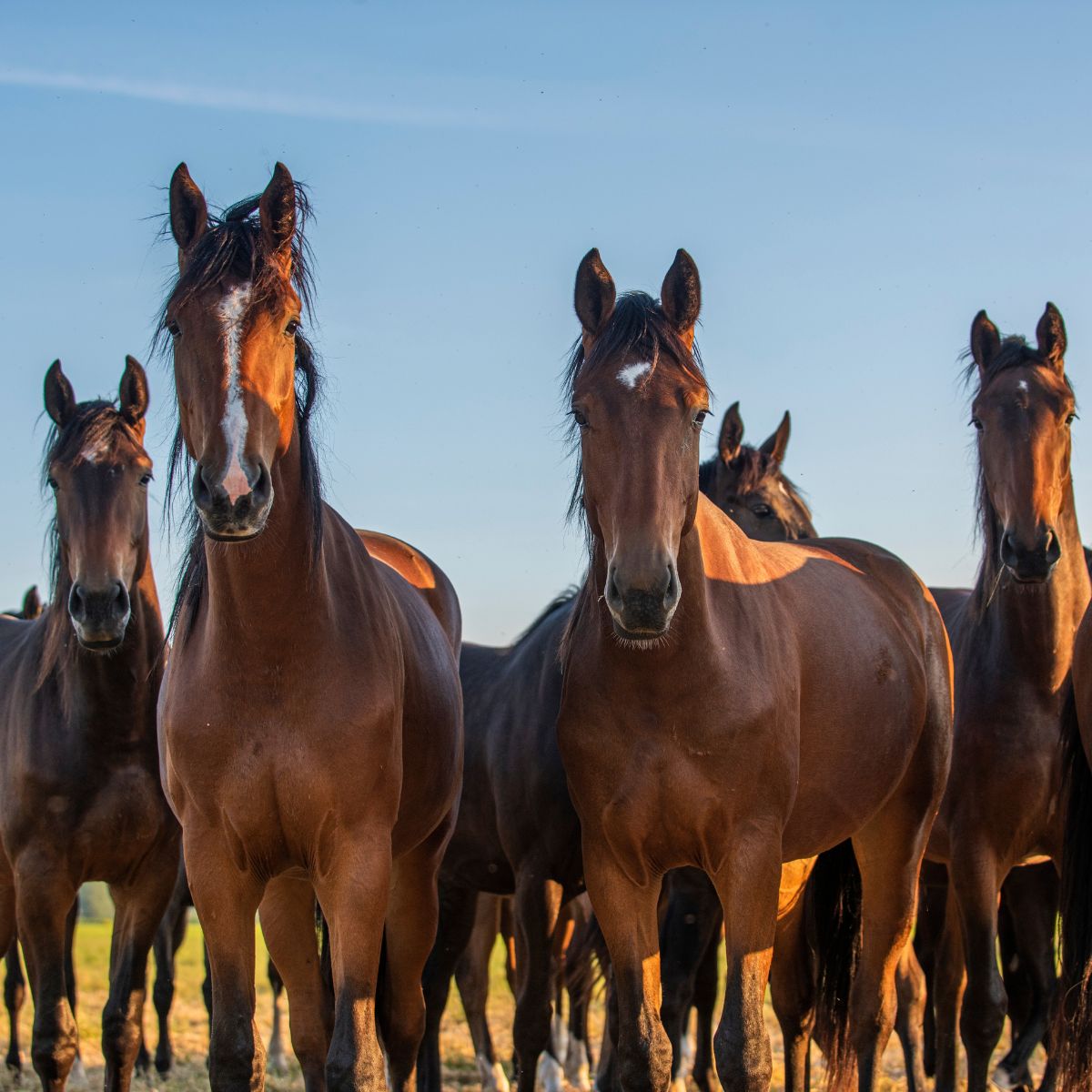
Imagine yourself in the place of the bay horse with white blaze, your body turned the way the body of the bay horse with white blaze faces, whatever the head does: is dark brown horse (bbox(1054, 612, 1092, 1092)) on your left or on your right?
on your left

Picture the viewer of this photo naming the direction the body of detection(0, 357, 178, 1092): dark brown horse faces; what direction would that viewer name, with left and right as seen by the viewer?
facing the viewer and to the right of the viewer

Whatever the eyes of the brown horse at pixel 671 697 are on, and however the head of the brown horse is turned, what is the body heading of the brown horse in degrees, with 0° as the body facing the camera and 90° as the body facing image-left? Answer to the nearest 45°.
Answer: approximately 45°

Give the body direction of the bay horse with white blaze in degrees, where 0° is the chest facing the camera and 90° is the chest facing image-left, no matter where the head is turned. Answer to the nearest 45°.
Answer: approximately 0°
